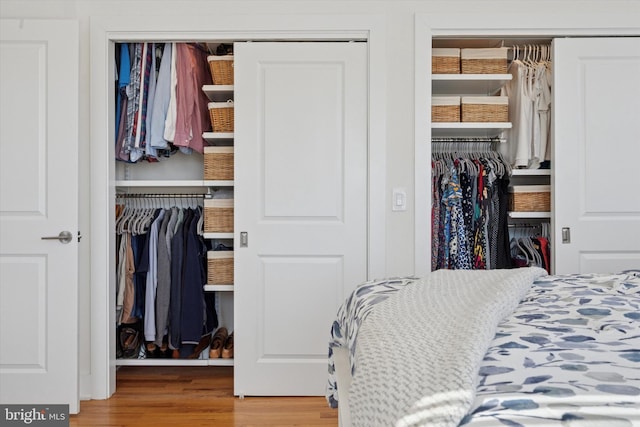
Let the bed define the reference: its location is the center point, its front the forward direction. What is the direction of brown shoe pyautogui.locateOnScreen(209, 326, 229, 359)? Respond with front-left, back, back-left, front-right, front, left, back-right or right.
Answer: front-right

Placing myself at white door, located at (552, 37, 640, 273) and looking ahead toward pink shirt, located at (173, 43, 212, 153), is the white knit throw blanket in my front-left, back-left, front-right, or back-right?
front-left

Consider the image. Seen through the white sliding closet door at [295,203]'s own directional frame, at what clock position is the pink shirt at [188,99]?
The pink shirt is roughly at 4 o'clock from the white sliding closet door.

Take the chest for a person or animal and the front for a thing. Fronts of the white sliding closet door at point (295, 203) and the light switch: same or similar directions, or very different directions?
same or similar directions

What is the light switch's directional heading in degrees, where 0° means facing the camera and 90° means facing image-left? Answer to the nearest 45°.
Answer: approximately 0°

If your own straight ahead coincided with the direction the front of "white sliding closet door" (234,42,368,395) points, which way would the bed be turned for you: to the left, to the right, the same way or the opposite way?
to the right

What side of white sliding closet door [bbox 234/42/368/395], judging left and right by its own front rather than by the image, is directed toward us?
front

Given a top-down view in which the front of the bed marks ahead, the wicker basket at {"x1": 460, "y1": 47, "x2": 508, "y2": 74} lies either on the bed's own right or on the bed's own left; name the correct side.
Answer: on the bed's own right

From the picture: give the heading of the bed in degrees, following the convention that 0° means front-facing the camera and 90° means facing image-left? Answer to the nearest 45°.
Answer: approximately 90°

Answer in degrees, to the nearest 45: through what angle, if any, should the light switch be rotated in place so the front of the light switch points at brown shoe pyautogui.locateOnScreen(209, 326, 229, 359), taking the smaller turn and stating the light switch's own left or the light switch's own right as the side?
approximately 90° to the light switch's own right

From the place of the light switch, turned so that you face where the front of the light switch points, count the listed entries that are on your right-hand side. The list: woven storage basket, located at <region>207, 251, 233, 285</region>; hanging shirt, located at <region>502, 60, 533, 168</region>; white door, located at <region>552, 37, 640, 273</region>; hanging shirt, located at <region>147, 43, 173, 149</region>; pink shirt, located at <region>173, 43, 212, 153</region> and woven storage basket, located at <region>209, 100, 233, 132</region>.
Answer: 4

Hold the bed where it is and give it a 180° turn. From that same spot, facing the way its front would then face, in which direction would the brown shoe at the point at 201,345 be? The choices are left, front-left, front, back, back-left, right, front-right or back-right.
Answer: back-left

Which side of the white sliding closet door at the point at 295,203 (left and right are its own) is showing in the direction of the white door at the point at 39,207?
right

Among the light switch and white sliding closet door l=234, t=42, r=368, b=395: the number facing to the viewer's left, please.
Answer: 0

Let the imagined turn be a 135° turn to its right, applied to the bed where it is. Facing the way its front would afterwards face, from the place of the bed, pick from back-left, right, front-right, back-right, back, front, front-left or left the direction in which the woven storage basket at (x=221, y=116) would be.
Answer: left

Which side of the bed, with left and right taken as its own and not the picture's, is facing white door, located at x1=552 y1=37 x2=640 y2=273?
right

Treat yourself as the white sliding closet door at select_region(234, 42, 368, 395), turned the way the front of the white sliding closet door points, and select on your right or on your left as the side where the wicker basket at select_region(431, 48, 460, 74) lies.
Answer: on your left
